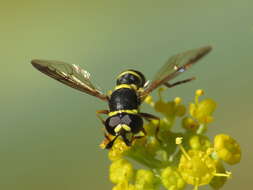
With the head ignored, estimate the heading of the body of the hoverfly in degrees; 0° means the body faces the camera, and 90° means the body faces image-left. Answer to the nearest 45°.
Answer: approximately 0°
